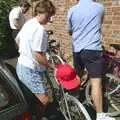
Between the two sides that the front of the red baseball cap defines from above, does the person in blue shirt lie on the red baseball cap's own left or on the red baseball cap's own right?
on the red baseball cap's own left

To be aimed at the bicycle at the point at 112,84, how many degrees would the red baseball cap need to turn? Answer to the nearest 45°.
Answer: approximately 90° to its left

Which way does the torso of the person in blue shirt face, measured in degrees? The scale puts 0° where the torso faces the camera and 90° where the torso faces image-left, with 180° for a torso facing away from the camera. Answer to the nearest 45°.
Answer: approximately 180°

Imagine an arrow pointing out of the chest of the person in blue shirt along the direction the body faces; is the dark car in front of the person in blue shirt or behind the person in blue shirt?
behind

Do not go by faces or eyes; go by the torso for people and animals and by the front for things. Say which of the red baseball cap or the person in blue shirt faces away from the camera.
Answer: the person in blue shirt
